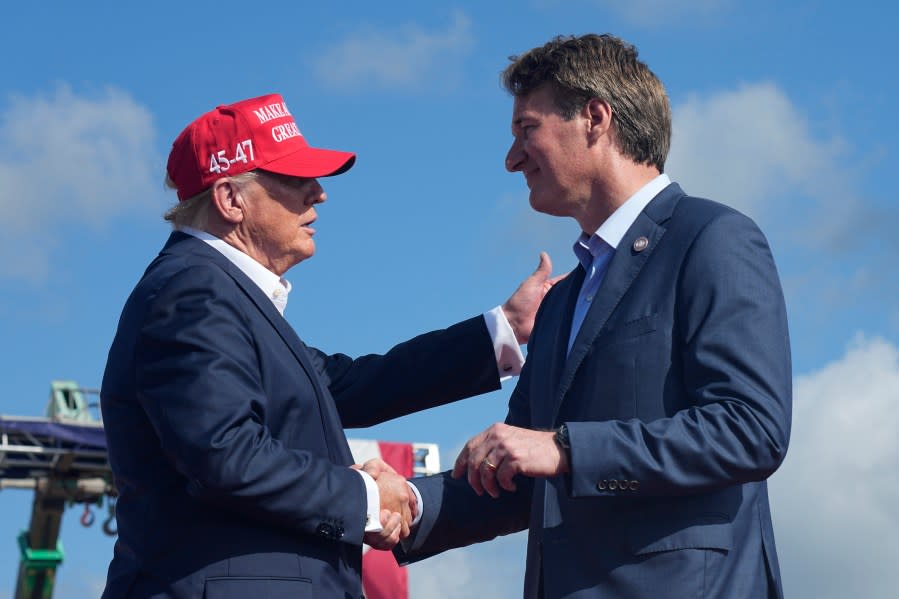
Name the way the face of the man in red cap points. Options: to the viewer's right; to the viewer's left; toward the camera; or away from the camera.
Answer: to the viewer's right

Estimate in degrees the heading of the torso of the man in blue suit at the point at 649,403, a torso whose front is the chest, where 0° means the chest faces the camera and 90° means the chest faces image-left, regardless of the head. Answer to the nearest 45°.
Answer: approximately 90°

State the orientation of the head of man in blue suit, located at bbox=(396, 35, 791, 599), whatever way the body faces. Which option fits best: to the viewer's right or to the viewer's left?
to the viewer's left

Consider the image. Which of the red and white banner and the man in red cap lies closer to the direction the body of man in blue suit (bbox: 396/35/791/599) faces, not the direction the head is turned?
the man in red cap

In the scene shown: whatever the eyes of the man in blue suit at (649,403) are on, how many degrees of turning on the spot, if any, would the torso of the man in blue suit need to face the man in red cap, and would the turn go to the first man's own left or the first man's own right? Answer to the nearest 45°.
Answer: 0° — they already face them

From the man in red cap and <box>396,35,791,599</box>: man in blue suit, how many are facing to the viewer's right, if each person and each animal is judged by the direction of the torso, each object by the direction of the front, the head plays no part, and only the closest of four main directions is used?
1

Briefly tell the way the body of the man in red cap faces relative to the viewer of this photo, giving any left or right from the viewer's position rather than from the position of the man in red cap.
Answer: facing to the right of the viewer

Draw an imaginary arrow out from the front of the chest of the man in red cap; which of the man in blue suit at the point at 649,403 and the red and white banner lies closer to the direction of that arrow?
the man in blue suit

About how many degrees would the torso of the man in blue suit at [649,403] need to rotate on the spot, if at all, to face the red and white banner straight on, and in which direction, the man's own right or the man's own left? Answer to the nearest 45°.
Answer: approximately 90° to the man's own right

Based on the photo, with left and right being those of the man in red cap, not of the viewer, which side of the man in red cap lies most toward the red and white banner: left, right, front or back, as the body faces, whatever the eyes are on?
left

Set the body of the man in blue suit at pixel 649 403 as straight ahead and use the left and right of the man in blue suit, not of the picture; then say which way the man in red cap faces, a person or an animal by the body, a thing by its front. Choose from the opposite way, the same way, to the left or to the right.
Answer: the opposite way

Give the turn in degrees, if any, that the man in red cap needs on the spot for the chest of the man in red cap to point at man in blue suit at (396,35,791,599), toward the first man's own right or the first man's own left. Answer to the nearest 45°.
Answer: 0° — they already face them
